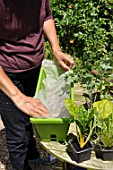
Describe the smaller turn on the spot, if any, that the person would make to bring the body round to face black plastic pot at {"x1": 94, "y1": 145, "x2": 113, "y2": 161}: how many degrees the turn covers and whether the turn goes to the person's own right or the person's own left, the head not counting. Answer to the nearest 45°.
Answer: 0° — they already face it

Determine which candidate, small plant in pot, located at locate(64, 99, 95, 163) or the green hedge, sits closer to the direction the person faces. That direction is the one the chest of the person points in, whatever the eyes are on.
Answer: the small plant in pot

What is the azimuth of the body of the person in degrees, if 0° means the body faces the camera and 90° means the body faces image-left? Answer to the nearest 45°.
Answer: approximately 315°

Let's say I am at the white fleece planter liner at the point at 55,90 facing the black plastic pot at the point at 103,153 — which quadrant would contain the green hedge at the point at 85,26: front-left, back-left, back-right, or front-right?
back-left

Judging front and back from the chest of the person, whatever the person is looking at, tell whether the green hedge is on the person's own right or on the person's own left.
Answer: on the person's own left
